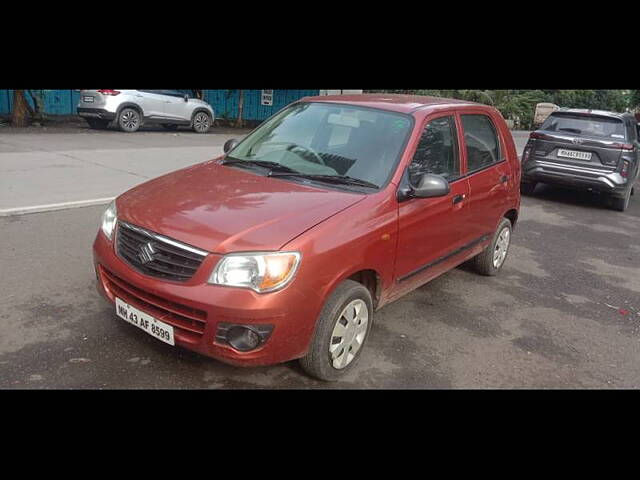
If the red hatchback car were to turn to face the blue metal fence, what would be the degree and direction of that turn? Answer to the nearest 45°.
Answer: approximately 135° to its right

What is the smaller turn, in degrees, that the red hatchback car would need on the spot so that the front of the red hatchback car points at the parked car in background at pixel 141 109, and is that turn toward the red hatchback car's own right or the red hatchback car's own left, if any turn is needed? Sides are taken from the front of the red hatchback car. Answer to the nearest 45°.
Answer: approximately 135° to the red hatchback car's own right

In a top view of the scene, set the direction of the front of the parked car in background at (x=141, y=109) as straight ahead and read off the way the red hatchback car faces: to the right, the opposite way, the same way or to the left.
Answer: the opposite way

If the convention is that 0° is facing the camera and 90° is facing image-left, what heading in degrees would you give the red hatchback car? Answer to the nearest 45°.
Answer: approximately 45°

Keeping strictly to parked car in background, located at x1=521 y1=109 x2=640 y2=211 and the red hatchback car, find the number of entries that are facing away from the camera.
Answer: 1

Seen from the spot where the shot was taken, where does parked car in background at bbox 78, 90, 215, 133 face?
facing away from the viewer and to the right of the viewer

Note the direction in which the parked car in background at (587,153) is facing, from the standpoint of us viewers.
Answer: facing away from the viewer

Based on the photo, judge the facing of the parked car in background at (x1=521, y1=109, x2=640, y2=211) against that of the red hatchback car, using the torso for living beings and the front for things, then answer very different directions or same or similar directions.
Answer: very different directions

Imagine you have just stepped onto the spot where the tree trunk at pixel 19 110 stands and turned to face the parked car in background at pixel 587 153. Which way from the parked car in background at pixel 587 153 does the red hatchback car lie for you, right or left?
right

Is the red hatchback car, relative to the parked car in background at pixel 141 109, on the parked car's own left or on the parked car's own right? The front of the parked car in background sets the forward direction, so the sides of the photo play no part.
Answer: on the parked car's own right

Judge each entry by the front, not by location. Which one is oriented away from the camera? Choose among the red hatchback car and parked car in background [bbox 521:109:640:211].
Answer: the parked car in background

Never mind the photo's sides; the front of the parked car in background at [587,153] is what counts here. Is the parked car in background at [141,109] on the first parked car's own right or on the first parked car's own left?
on the first parked car's own left

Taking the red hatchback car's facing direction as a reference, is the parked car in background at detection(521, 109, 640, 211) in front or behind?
behind
